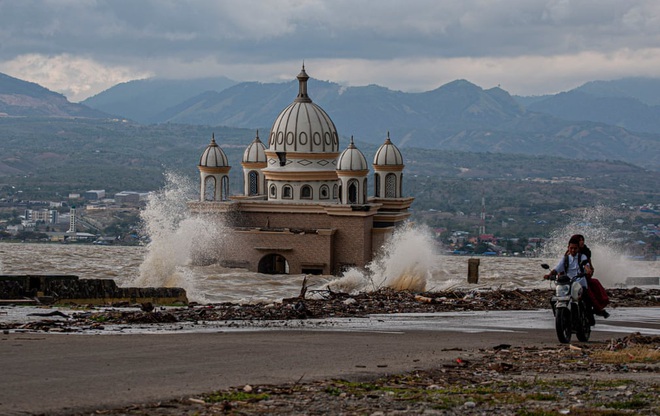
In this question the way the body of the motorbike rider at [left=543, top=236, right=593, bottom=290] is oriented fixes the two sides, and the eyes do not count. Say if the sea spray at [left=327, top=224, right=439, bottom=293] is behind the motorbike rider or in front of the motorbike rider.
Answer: behind

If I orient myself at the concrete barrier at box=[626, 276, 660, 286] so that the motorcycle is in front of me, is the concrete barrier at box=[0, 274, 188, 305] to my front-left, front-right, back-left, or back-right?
front-right

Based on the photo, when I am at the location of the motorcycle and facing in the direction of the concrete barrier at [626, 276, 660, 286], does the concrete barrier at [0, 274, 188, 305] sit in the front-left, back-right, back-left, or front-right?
front-left

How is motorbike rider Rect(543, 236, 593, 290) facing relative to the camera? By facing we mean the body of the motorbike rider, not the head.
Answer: toward the camera

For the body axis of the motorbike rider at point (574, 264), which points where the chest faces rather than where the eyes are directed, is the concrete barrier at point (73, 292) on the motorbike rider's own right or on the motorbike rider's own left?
on the motorbike rider's own right

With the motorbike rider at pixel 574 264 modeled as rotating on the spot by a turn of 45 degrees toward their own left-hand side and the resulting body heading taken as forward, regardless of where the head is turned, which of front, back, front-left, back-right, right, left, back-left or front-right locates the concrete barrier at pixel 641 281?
back-left

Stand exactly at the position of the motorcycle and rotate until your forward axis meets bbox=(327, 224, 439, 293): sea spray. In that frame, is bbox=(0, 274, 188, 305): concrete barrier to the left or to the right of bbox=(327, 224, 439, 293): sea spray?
left
